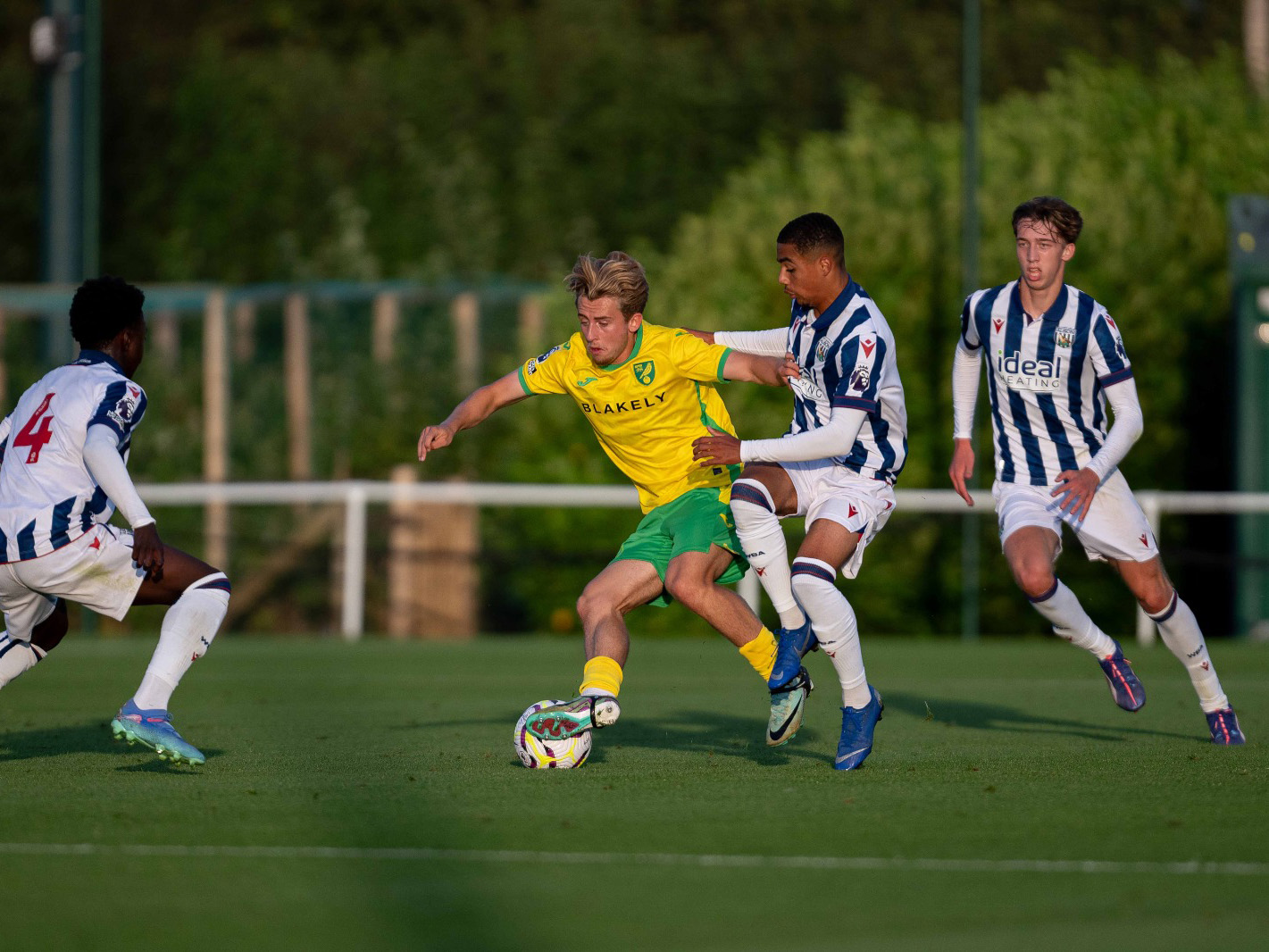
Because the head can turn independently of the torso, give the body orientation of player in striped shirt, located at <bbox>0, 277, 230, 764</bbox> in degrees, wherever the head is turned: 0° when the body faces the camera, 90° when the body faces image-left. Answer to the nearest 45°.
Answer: approximately 225°

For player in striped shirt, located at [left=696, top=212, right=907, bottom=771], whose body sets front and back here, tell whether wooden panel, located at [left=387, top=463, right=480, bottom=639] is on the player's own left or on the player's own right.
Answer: on the player's own right

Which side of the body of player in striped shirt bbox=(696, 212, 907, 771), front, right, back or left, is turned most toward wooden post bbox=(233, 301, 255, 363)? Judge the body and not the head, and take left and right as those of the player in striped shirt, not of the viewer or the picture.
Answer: right

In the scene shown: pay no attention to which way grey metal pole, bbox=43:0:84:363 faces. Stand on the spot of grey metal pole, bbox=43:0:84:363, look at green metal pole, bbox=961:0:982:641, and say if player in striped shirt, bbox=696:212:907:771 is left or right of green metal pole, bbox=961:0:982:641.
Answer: right

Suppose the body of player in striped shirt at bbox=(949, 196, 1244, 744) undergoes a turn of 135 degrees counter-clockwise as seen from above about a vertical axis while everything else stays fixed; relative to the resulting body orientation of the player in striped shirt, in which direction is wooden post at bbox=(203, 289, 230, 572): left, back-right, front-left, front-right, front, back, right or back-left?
left

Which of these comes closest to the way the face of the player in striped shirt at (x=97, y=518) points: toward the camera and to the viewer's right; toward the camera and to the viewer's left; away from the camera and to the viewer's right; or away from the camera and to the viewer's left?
away from the camera and to the viewer's right

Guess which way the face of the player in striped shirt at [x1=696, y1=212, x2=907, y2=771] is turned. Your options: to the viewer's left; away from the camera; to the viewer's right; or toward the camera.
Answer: to the viewer's left

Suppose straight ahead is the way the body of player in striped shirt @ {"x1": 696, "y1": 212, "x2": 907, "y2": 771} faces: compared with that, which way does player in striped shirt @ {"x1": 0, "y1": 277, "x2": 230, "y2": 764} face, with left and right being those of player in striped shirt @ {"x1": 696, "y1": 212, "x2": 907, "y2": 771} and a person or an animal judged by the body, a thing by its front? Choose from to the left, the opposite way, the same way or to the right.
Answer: the opposite way

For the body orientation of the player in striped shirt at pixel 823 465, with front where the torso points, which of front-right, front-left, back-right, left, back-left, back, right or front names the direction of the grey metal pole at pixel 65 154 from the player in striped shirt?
right

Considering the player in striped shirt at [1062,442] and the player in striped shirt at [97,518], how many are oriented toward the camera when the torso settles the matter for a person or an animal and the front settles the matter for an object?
1

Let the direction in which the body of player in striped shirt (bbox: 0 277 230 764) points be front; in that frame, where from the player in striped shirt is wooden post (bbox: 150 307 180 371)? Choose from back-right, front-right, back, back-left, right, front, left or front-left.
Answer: front-left

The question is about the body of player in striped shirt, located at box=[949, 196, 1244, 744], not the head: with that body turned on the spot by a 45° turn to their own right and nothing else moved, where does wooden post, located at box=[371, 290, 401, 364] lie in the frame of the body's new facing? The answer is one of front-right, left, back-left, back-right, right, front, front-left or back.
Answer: right

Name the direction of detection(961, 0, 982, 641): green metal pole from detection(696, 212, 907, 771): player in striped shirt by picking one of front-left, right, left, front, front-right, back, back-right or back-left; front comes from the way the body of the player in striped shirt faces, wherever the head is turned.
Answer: back-right

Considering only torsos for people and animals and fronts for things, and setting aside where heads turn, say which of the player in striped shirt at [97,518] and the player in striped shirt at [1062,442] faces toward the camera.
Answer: the player in striped shirt at [1062,442]

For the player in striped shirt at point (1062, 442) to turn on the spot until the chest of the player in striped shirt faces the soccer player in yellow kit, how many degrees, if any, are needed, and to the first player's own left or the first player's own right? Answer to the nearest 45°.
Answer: approximately 45° to the first player's own right

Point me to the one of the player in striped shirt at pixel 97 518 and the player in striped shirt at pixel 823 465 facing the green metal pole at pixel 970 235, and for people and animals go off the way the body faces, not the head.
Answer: the player in striped shirt at pixel 97 518

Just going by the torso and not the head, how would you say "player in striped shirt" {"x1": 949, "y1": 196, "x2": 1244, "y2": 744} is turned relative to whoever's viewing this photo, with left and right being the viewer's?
facing the viewer

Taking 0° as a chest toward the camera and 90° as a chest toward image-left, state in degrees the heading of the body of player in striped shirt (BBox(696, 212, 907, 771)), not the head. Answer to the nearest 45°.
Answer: approximately 45°

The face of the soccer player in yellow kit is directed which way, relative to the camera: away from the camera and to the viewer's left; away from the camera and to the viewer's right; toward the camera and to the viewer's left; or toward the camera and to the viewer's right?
toward the camera and to the viewer's left

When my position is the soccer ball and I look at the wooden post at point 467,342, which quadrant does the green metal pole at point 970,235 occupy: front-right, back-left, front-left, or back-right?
front-right
